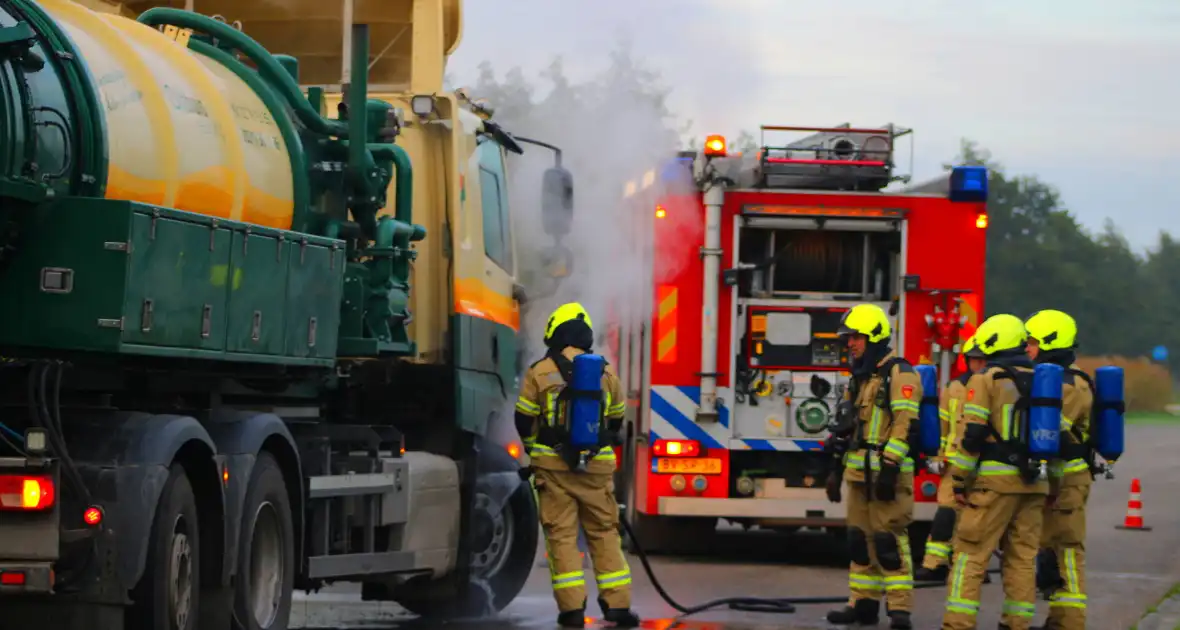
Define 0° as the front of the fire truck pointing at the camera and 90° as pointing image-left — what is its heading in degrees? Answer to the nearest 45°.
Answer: approximately 180°

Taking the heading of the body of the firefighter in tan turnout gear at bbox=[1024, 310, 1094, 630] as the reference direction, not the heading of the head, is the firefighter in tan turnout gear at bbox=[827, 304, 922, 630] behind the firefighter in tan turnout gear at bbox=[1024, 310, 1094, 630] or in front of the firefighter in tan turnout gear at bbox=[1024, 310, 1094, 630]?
in front

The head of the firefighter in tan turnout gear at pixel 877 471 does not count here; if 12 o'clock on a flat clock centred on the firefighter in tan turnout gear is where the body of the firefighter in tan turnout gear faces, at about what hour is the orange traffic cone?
The orange traffic cone is roughly at 5 o'clock from the firefighter in tan turnout gear.

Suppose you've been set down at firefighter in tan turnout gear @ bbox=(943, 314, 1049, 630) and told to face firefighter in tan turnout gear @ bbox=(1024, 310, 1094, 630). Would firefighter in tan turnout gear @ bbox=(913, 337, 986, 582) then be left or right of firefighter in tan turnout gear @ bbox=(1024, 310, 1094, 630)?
left

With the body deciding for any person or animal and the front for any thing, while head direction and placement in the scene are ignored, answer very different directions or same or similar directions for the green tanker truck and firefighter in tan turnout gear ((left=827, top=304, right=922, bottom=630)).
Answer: very different directions

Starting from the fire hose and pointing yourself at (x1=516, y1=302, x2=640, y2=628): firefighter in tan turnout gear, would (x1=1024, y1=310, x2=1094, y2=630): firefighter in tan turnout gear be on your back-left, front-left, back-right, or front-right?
back-left

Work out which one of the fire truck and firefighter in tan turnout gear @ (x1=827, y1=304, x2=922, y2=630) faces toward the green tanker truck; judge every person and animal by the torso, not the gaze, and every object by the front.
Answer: the firefighter in tan turnout gear

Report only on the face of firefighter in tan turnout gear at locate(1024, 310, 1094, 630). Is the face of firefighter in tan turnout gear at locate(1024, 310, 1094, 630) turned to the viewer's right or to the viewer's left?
to the viewer's left

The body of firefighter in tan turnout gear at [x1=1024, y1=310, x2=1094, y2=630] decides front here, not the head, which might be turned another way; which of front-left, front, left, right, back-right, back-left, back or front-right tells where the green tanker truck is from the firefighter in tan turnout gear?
front-left

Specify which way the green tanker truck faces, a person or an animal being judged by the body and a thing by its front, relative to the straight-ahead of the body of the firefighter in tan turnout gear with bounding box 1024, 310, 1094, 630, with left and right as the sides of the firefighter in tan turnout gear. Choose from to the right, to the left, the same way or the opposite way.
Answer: to the right
